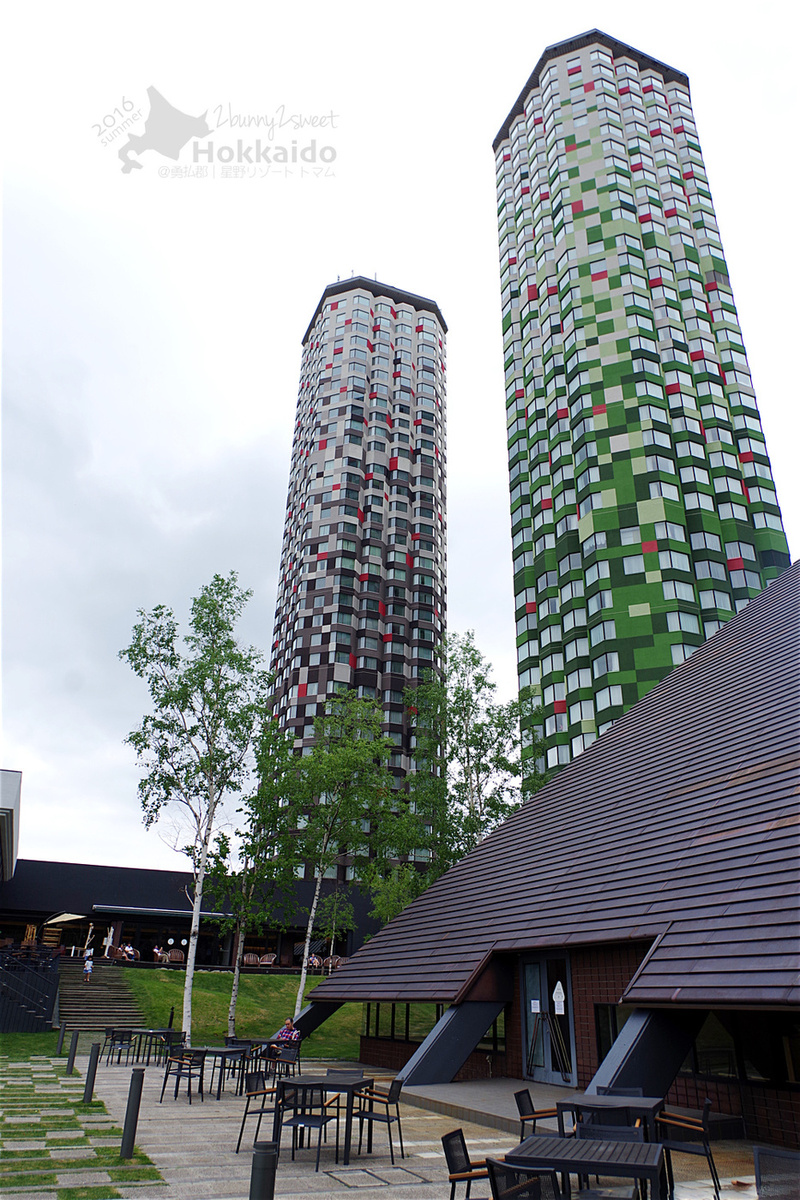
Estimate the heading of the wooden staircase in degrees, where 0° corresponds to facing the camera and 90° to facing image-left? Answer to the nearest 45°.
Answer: approximately 0°

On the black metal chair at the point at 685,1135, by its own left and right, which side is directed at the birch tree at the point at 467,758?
right

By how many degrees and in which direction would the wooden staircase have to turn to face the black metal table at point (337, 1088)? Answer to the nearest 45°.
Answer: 0° — it already faces it

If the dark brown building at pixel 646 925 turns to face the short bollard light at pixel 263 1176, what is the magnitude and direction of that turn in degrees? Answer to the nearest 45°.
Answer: approximately 45° to its left

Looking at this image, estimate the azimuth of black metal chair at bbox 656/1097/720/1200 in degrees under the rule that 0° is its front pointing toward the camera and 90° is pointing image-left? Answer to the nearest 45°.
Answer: approximately 90°

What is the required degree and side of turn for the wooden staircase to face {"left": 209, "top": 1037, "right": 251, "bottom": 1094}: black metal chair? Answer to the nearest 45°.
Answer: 0° — it already faces it

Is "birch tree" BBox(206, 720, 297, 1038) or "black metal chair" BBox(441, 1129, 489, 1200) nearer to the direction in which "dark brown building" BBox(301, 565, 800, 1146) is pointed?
the black metal chair

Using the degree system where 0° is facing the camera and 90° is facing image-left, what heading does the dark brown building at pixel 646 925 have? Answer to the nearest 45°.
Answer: approximately 45°

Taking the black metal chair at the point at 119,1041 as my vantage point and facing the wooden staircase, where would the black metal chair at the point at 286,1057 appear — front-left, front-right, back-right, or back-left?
back-right

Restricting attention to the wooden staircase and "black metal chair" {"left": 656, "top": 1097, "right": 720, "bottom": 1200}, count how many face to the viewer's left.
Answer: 1

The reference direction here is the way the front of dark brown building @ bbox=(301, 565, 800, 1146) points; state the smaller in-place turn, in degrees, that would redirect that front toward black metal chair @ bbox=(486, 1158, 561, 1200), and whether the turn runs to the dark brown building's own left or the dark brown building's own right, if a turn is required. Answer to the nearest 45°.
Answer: approximately 45° to the dark brown building's own left
